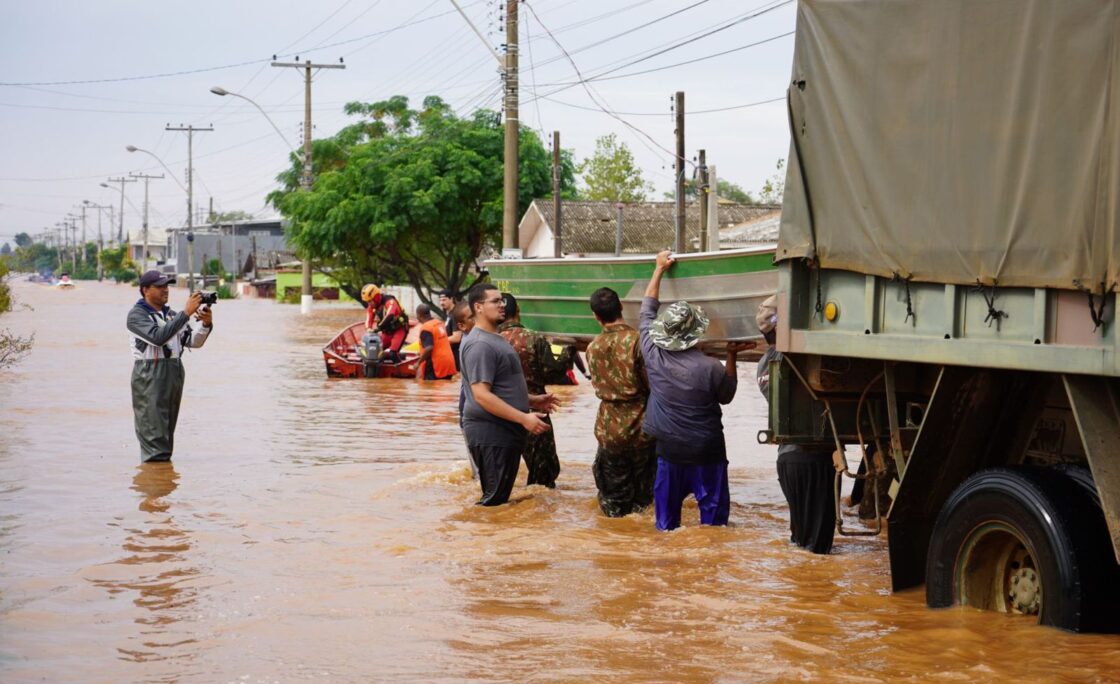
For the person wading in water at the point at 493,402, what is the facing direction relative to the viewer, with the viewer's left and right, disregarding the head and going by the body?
facing to the right of the viewer

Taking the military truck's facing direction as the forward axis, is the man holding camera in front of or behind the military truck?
behind

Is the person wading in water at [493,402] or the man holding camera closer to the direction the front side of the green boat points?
the man holding camera

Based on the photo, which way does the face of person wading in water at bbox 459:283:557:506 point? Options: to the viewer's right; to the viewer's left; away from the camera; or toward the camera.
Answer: to the viewer's right

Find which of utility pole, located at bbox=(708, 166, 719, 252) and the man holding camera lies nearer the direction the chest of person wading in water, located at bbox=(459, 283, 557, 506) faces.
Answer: the utility pole

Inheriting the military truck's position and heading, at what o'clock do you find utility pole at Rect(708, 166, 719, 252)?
The utility pole is roughly at 7 o'clock from the military truck.

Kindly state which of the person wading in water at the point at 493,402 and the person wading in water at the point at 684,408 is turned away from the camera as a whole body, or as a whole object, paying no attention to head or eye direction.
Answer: the person wading in water at the point at 684,408

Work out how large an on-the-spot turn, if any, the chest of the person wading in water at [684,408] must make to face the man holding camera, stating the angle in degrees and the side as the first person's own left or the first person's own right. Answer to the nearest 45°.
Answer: approximately 45° to the first person's own left

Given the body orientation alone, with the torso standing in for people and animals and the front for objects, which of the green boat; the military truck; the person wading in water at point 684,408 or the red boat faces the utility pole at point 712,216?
the person wading in water

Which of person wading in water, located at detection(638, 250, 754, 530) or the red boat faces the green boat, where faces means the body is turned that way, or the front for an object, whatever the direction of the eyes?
the person wading in water

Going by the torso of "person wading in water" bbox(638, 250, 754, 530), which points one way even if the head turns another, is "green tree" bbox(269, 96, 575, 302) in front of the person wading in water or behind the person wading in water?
in front

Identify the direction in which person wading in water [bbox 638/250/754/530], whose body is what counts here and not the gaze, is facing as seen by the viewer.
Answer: away from the camera

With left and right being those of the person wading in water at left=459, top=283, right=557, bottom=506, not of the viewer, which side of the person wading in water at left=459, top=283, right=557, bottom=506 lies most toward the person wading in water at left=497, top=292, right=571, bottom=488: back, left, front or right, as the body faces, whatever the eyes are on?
left

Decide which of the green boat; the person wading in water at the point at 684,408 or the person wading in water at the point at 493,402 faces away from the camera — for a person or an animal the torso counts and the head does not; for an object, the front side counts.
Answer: the person wading in water at the point at 684,408
